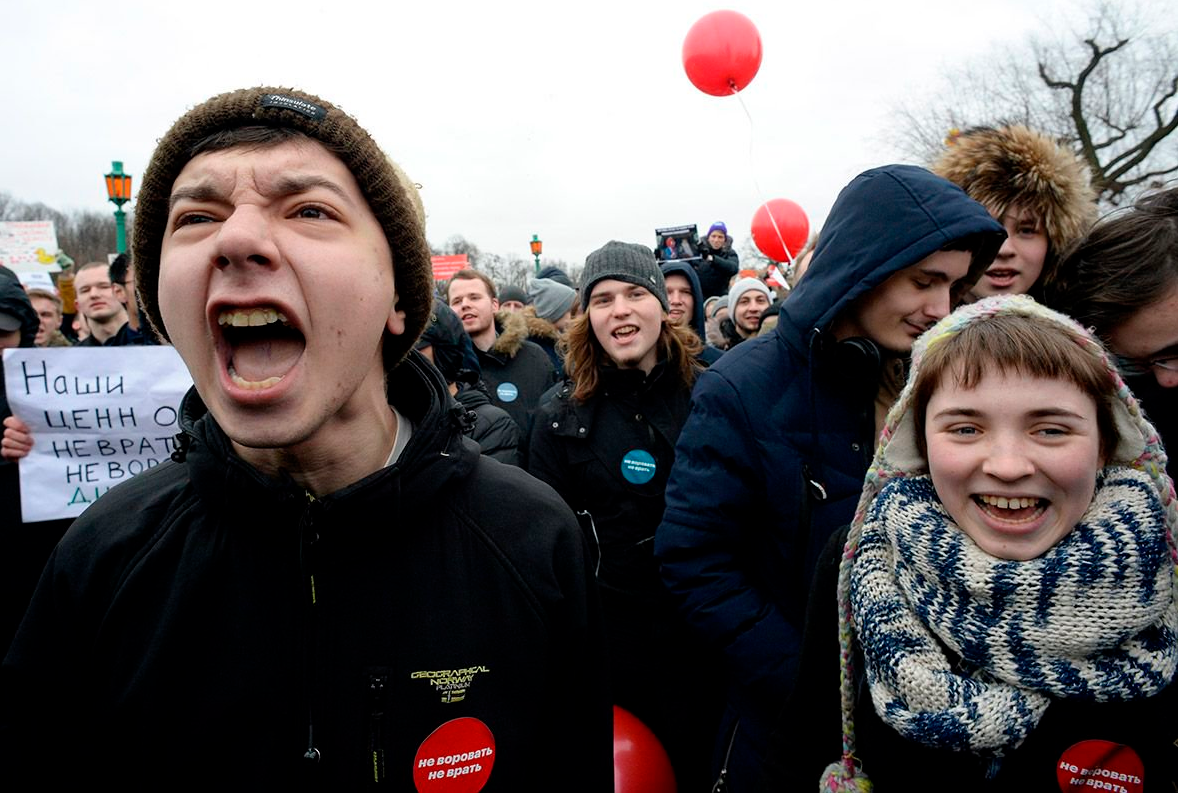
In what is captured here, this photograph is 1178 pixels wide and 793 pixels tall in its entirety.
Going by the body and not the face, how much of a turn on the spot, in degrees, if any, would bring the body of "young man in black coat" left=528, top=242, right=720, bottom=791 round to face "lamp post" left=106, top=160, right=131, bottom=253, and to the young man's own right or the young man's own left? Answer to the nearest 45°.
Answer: approximately 135° to the young man's own right

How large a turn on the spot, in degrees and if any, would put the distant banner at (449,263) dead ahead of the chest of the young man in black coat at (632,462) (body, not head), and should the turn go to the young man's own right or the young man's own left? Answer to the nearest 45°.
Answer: approximately 180°

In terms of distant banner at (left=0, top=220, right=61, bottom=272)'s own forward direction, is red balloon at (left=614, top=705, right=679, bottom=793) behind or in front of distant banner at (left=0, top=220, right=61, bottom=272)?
in front

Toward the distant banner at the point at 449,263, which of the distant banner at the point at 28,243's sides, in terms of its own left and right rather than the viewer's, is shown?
left

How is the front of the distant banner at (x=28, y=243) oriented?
toward the camera

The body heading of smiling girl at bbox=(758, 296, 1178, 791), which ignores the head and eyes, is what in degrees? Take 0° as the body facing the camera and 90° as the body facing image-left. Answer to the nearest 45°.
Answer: approximately 0°

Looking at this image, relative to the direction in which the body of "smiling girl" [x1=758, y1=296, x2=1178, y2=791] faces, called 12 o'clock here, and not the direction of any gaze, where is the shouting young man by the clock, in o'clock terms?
The shouting young man is roughly at 2 o'clock from the smiling girl.

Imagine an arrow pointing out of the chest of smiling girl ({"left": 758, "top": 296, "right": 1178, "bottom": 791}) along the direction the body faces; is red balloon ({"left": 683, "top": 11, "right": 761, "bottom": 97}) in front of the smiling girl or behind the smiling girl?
behind

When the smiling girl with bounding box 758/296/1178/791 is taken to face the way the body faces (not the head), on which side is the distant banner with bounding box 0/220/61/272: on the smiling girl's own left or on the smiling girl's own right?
on the smiling girl's own right

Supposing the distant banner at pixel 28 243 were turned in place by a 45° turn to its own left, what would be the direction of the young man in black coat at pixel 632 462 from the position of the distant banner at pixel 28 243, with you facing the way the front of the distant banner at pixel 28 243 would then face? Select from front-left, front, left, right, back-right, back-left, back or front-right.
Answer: front-right
